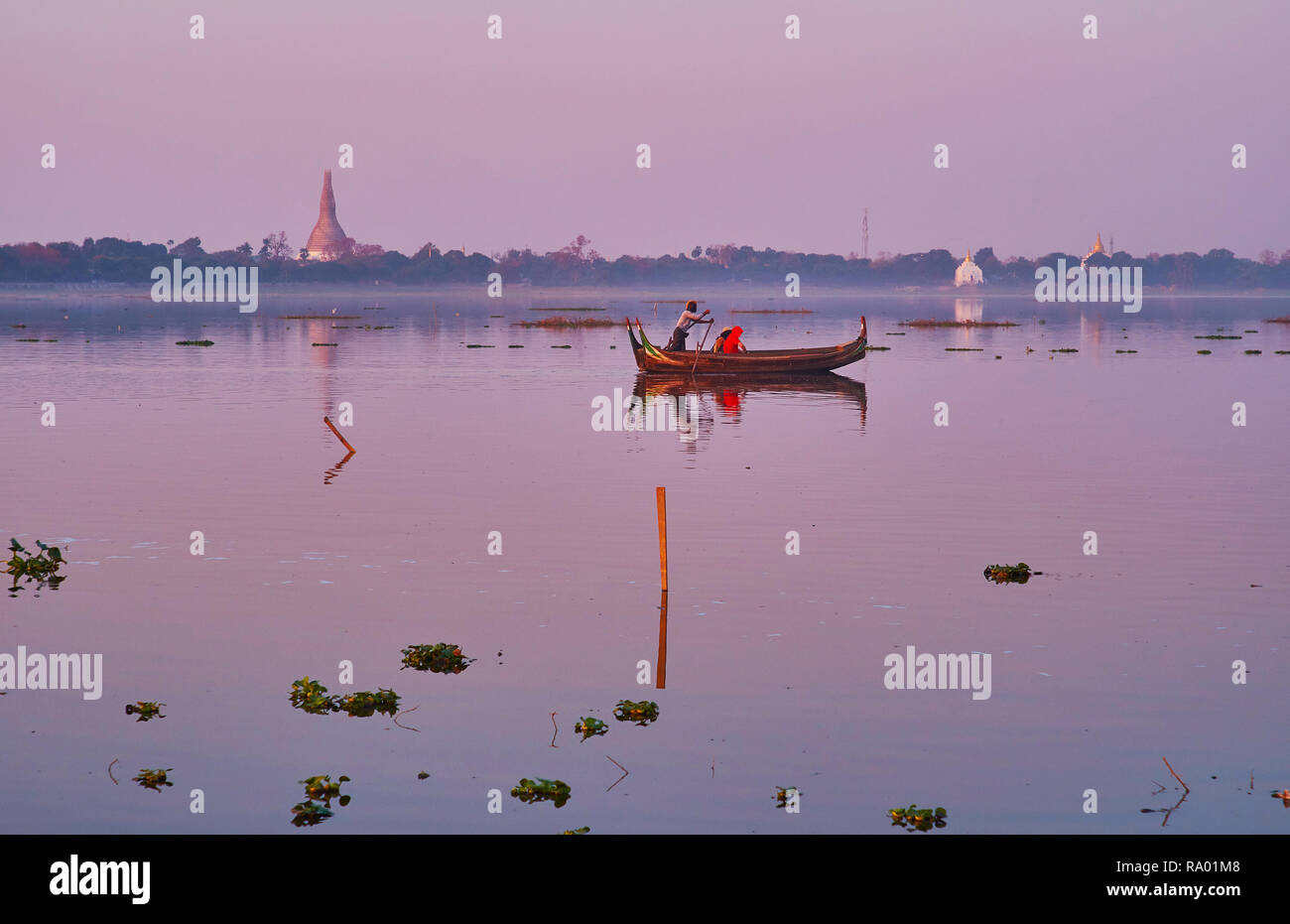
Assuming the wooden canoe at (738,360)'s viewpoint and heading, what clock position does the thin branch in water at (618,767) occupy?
The thin branch in water is roughly at 3 o'clock from the wooden canoe.

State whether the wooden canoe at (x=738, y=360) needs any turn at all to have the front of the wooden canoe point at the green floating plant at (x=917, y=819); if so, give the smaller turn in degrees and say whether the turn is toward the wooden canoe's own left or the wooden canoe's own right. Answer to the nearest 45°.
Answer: approximately 90° to the wooden canoe's own right

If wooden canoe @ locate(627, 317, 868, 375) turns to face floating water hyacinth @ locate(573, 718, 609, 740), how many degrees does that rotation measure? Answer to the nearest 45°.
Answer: approximately 90° to its right

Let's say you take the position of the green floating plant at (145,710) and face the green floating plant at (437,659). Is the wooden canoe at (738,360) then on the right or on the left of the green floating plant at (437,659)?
left

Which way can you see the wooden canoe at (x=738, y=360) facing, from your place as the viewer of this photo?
facing to the right of the viewer

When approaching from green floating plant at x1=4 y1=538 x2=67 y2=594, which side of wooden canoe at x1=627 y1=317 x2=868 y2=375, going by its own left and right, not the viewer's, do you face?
right

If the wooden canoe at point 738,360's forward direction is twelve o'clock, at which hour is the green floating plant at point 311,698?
The green floating plant is roughly at 3 o'clock from the wooden canoe.

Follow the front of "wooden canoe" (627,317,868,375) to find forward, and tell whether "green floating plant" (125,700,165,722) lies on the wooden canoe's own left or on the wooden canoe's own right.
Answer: on the wooden canoe's own right

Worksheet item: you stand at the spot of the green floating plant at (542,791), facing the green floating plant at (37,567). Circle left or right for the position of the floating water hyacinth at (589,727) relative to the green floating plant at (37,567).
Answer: right

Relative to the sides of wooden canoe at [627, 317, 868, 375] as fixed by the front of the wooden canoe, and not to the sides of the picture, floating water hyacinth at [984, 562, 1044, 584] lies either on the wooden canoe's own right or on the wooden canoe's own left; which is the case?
on the wooden canoe's own right

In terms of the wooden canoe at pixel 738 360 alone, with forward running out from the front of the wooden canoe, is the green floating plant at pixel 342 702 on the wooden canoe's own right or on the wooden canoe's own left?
on the wooden canoe's own right

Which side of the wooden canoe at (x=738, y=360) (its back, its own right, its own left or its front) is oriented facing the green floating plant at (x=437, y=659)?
right

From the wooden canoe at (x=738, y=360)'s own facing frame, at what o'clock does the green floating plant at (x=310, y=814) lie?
The green floating plant is roughly at 3 o'clock from the wooden canoe.
